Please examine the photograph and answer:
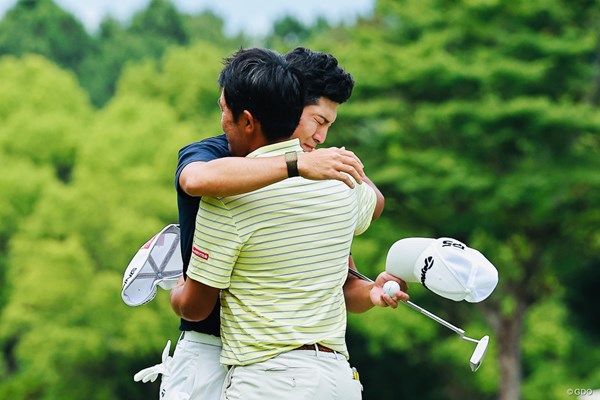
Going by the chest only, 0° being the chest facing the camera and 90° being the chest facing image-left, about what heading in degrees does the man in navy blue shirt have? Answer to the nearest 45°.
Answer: approximately 315°

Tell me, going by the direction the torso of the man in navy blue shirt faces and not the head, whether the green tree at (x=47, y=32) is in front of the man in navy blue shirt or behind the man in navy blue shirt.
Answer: behind
